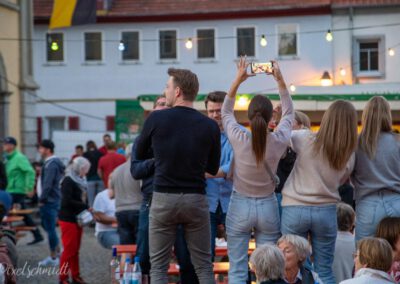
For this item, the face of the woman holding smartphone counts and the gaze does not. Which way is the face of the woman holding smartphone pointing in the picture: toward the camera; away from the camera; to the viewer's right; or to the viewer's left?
away from the camera

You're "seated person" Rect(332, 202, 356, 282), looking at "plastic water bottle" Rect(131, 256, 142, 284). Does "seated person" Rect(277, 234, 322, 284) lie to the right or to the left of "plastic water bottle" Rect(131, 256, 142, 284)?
left

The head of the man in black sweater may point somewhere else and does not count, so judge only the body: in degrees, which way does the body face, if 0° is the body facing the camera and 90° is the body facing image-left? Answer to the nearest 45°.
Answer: approximately 180°

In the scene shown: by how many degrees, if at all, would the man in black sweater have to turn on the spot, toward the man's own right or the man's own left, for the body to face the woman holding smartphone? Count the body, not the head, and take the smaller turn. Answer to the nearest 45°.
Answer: approximately 45° to the man's own right

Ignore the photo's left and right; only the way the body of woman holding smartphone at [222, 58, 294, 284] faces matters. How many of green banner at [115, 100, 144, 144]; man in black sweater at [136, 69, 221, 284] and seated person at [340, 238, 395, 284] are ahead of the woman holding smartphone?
1

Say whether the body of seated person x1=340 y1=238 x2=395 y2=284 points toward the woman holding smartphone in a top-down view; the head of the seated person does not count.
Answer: yes

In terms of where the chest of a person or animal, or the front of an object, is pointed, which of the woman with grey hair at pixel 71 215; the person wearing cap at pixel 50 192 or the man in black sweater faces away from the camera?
the man in black sweater

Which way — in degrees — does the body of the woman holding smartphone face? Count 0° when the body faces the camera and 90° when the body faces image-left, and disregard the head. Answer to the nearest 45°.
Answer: approximately 180°

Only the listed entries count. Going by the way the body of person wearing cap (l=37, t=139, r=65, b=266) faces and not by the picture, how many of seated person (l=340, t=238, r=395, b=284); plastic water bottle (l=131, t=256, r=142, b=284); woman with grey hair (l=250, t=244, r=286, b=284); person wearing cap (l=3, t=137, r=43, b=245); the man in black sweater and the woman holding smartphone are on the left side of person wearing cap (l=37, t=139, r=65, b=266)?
5
